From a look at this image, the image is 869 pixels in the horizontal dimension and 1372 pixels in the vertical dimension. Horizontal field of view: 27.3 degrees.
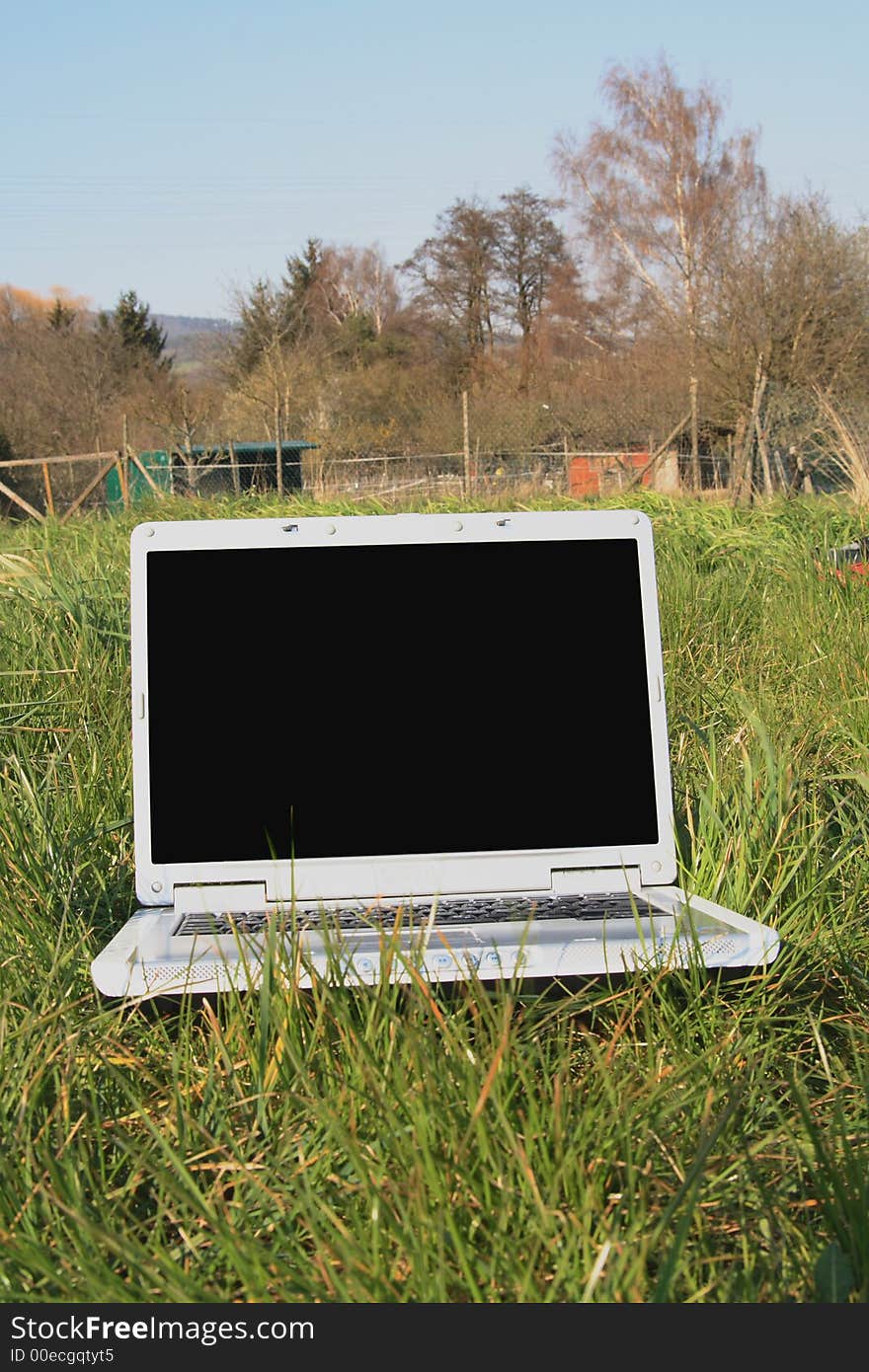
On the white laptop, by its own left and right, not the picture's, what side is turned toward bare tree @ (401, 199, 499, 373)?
back

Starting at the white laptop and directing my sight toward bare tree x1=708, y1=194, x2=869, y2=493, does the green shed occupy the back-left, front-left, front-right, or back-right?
front-left

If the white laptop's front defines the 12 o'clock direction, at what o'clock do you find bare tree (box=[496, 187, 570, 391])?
The bare tree is roughly at 6 o'clock from the white laptop.

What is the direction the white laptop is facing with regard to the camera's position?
facing the viewer

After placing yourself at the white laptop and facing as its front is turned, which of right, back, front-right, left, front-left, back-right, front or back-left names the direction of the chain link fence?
back

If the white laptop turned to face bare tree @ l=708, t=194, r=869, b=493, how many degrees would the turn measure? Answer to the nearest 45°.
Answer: approximately 180°

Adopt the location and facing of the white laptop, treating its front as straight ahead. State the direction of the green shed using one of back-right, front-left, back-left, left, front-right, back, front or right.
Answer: back
